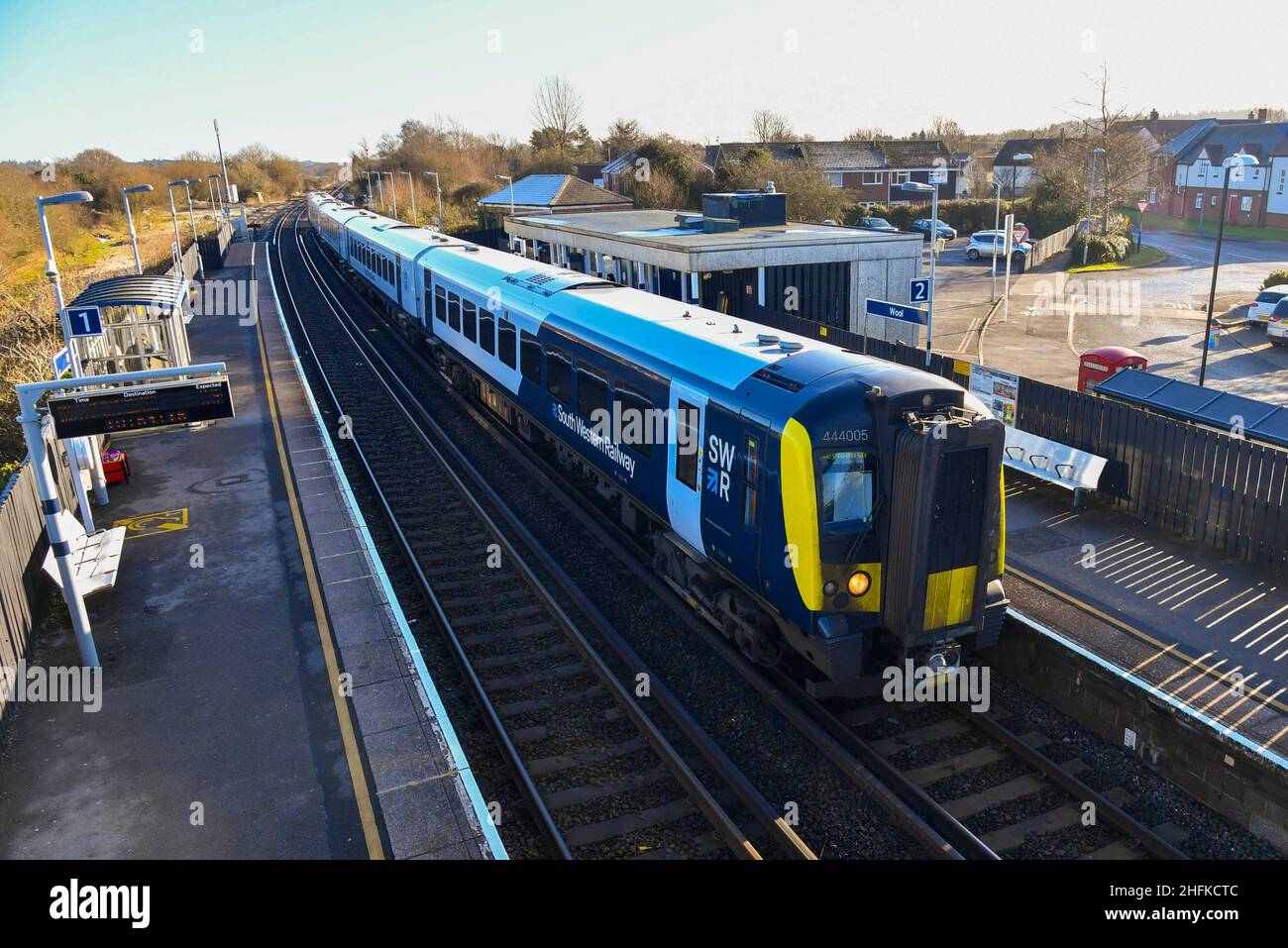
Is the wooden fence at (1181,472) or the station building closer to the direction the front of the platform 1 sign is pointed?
the wooden fence

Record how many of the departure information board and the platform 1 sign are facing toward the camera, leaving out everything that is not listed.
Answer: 2

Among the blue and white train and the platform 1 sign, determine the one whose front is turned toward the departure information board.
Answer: the platform 1 sign

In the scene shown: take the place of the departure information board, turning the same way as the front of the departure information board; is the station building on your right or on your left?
on your left

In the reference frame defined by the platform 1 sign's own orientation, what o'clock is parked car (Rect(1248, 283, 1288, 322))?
The parked car is roughly at 9 o'clock from the platform 1 sign.

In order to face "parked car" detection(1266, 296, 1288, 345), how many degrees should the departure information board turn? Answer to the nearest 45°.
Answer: approximately 90° to its left

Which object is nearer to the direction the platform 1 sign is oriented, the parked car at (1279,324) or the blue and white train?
the blue and white train

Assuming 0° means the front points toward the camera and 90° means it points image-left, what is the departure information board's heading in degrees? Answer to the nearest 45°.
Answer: approximately 0°

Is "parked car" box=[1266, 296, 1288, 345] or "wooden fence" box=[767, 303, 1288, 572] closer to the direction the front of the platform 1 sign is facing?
the wooden fence

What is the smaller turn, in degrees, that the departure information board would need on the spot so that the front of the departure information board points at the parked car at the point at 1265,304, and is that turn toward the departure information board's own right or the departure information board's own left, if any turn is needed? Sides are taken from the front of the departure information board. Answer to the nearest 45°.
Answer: approximately 90° to the departure information board's own left

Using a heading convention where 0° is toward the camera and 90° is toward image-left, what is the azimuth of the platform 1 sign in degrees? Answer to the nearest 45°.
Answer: approximately 0°

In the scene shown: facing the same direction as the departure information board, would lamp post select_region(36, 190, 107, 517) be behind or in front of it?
behind

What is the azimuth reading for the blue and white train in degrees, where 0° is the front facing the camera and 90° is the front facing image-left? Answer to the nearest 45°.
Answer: approximately 315°
